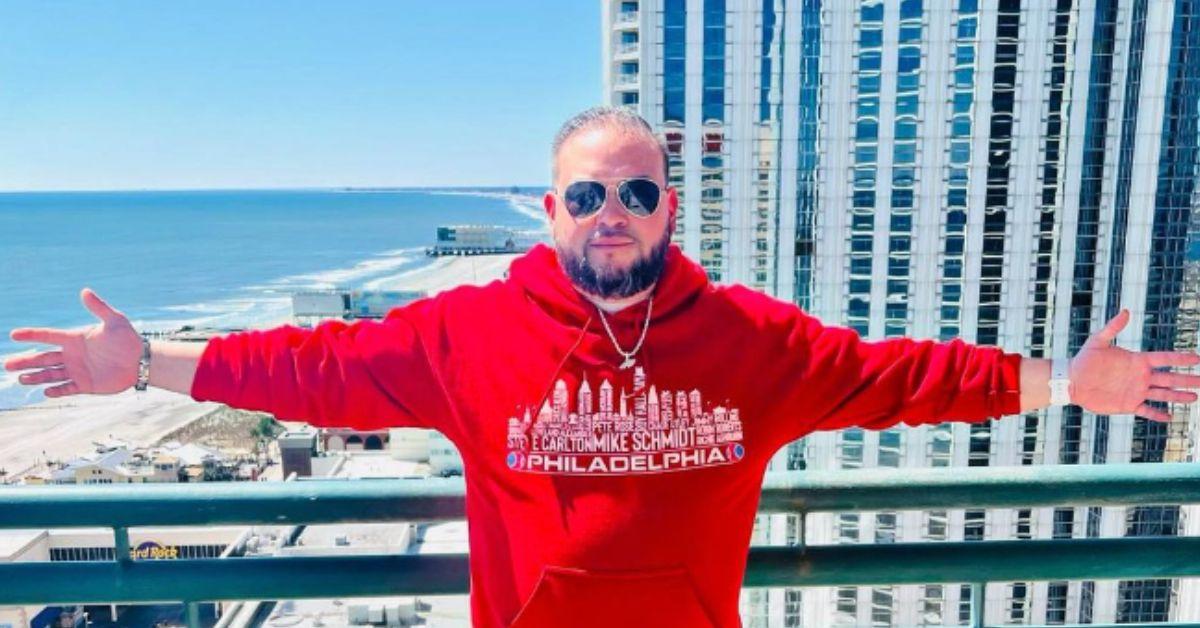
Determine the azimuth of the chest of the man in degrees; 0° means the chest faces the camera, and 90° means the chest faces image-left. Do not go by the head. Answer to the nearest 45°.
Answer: approximately 0°

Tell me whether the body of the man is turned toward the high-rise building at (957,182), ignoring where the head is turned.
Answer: no

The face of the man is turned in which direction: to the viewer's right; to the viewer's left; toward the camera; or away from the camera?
toward the camera
